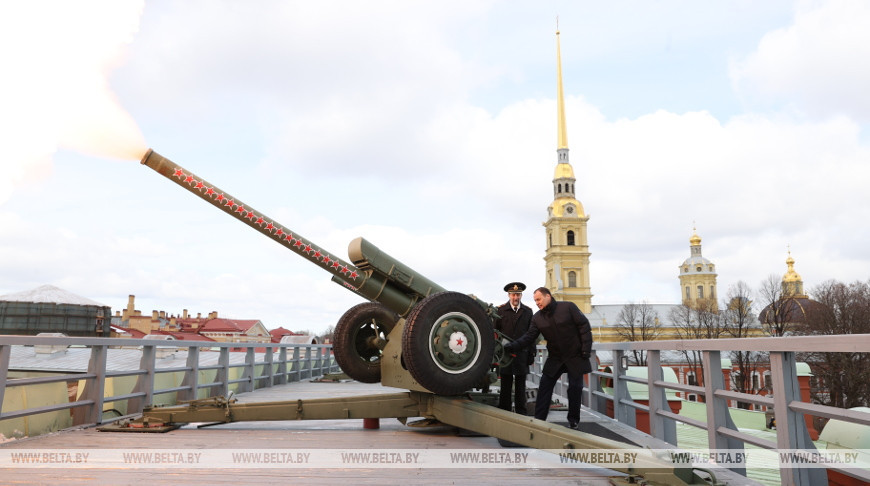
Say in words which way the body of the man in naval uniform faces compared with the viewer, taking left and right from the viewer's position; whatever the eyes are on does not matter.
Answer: facing the viewer

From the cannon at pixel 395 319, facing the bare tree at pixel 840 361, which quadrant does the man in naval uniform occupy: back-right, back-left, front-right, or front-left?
front-right

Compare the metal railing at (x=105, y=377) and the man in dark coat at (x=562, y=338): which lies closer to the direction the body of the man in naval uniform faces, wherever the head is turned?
the man in dark coat

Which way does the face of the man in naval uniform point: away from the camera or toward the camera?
toward the camera

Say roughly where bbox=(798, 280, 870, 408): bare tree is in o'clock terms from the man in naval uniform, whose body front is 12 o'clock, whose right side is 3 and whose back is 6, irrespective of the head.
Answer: The bare tree is roughly at 7 o'clock from the man in naval uniform.

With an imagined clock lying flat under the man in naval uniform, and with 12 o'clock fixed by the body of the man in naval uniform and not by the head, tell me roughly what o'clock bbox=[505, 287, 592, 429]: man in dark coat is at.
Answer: The man in dark coat is roughly at 11 o'clock from the man in naval uniform.

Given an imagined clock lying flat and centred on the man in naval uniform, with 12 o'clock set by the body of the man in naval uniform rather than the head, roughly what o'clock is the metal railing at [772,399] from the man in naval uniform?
The metal railing is roughly at 11 o'clock from the man in naval uniform.

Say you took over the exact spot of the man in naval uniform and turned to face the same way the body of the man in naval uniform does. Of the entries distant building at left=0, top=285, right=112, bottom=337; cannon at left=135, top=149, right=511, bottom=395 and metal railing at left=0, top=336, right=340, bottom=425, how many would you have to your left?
0

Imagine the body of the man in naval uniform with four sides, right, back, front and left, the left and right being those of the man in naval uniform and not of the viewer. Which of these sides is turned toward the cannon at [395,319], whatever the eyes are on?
right

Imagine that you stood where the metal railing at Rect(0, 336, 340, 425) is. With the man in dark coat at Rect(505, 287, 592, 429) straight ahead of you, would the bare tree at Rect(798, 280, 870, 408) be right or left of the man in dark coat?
left

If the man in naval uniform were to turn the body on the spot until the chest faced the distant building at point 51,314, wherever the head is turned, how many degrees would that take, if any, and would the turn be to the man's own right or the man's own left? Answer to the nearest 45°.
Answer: approximately 135° to the man's own right

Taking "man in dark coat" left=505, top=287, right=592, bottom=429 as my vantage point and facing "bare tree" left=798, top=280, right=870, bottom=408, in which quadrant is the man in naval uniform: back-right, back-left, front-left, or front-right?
front-left

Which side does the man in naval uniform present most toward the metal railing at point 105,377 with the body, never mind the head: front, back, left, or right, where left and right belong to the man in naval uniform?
right
